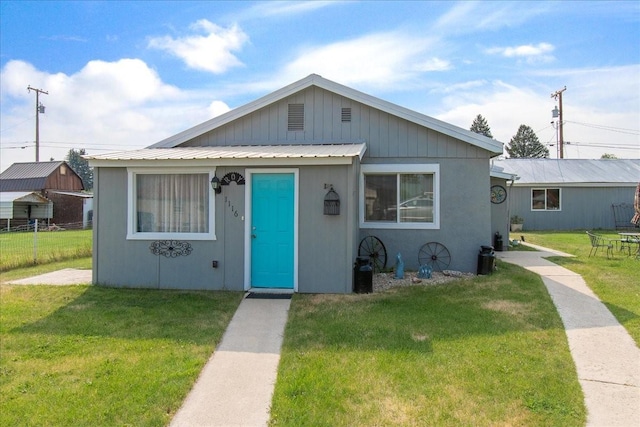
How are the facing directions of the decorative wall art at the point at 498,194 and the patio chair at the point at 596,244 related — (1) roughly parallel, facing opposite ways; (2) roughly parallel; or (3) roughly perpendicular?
roughly perpendicular

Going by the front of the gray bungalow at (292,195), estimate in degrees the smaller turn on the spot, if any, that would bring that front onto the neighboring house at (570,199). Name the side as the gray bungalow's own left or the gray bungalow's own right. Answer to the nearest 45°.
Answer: approximately 135° to the gray bungalow's own left

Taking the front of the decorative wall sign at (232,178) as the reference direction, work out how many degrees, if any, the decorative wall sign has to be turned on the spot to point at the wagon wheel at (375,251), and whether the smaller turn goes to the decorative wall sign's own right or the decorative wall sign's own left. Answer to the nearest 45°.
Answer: approximately 90° to the decorative wall sign's own left

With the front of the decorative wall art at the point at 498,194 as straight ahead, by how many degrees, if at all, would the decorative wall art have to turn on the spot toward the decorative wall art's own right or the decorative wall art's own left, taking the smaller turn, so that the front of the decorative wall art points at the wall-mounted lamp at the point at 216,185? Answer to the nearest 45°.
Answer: approximately 45° to the decorative wall art's own right

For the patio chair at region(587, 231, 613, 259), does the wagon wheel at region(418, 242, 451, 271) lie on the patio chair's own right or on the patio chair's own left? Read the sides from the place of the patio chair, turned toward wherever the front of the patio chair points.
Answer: on the patio chair's own right

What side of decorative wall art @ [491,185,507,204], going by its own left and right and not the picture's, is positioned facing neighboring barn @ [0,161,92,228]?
right

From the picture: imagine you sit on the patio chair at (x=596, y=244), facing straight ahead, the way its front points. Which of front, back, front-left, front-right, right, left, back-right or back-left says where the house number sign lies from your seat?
back-right

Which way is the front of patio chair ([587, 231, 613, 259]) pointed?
to the viewer's right
